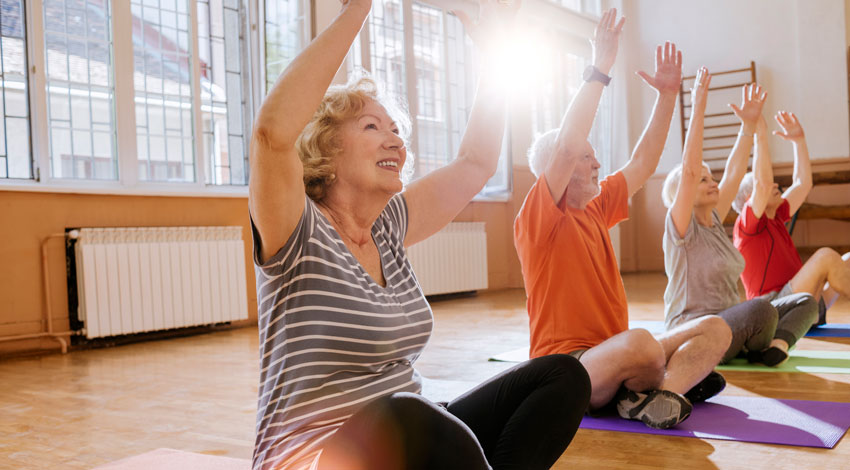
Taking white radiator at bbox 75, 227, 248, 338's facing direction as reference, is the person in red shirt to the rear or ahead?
ahead

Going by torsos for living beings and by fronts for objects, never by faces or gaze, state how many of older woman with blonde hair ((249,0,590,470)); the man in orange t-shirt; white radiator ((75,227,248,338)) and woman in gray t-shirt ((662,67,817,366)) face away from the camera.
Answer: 0

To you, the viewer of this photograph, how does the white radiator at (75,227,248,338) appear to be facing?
facing the viewer and to the right of the viewer

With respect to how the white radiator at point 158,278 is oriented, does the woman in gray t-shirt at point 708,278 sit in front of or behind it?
in front

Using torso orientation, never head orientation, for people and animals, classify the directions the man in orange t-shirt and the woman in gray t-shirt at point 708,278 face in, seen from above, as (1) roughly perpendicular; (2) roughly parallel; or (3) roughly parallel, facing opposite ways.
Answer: roughly parallel

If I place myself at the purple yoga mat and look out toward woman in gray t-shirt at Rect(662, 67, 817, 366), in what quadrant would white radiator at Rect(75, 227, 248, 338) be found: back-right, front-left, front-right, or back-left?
front-left

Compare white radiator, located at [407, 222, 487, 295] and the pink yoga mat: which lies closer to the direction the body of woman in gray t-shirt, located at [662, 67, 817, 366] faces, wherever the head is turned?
the pink yoga mat

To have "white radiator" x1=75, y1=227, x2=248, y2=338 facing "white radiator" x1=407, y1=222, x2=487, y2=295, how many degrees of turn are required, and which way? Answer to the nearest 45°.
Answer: approximately 90° to its left

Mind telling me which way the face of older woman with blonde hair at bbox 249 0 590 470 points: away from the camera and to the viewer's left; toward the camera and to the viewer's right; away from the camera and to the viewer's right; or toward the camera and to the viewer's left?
toward the camera and to the viewer's right

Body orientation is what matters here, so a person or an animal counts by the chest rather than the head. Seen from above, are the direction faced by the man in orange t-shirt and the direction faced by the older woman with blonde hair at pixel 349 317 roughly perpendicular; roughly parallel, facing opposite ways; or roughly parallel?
roughly parallel
